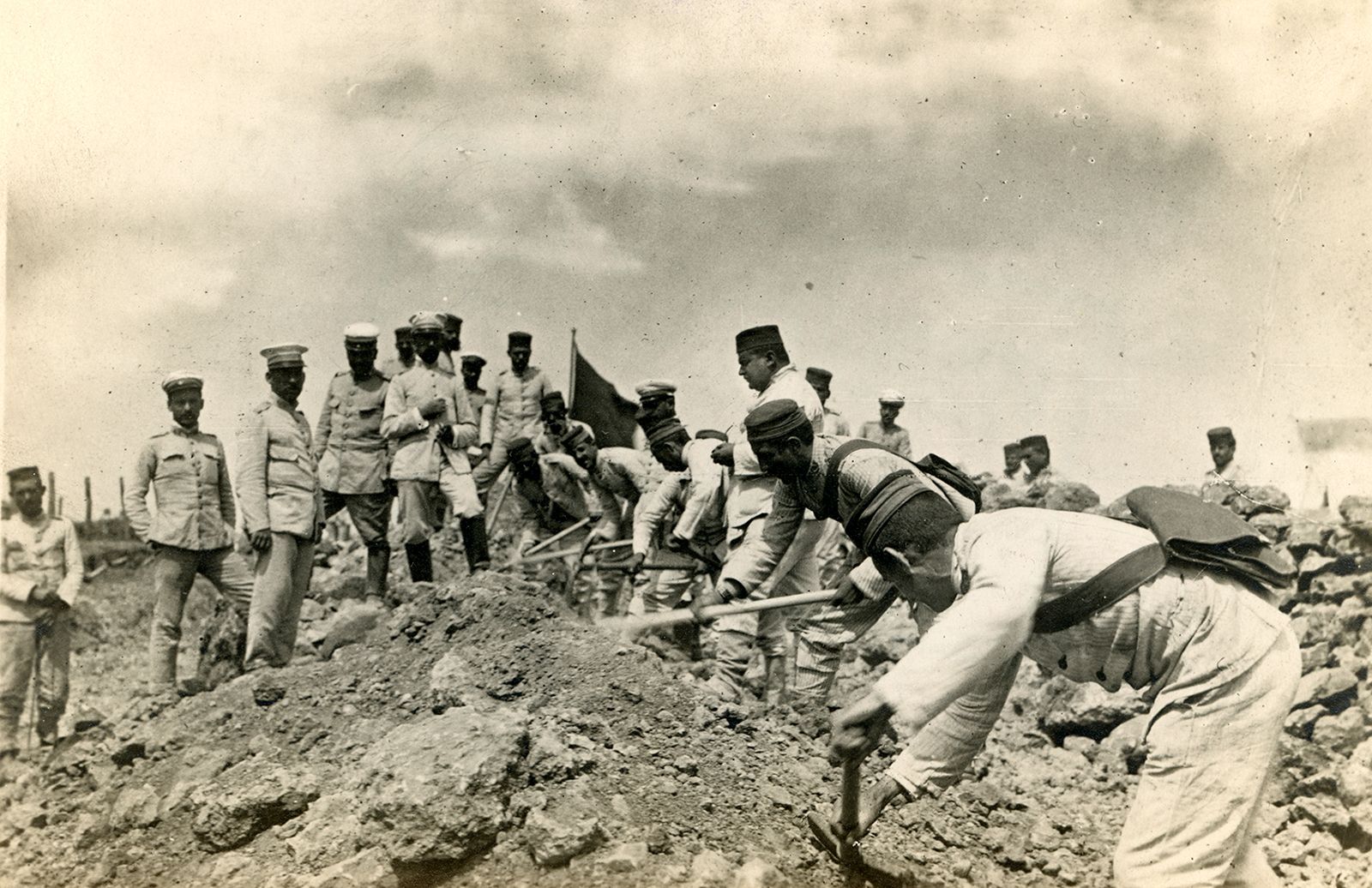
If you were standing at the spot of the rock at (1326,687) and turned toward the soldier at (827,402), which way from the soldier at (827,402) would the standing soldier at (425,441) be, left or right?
left

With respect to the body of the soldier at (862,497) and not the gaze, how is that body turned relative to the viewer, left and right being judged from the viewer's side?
facing to the left of the viewer

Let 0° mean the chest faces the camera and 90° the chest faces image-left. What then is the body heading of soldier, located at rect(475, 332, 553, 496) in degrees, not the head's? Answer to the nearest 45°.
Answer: approximately 0°

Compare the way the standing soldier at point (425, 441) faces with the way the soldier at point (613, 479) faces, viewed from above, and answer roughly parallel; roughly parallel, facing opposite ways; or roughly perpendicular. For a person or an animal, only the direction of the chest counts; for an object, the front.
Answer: roughly perpendicular

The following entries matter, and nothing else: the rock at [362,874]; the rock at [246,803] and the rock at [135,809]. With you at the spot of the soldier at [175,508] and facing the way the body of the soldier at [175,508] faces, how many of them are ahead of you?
3

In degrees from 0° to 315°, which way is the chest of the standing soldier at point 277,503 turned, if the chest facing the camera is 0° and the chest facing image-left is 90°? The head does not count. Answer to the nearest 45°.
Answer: approximately 315°

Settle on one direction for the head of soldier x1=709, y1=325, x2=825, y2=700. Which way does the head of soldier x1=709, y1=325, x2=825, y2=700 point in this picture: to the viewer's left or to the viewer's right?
to the viewer's left
